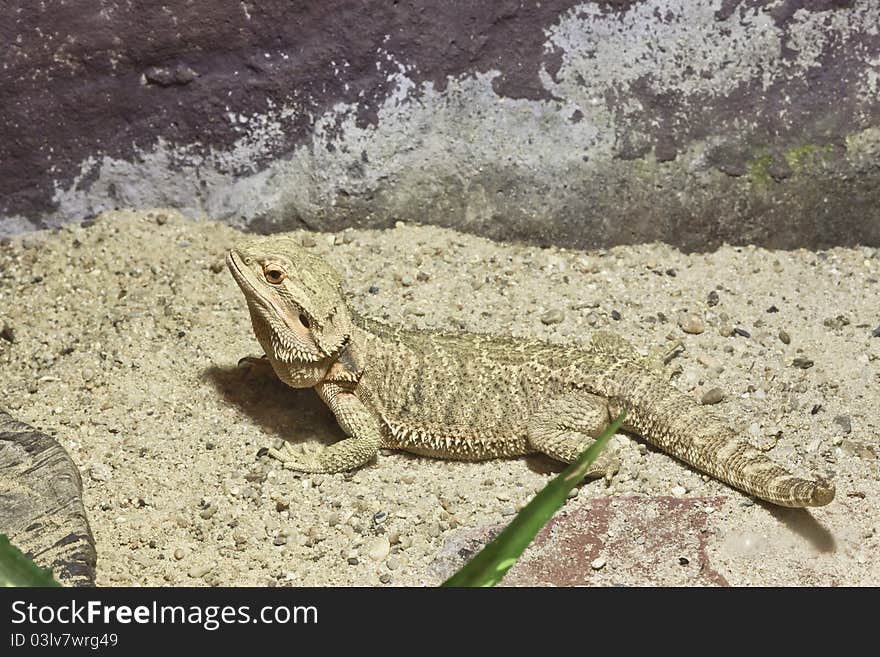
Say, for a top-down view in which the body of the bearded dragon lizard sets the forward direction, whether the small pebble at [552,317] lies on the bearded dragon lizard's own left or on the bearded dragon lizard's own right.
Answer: on the bearded dragon lizard's own right

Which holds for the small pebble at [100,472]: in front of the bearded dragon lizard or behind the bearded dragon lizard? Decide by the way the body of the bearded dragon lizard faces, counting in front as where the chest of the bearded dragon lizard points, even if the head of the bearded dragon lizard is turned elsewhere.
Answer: in front

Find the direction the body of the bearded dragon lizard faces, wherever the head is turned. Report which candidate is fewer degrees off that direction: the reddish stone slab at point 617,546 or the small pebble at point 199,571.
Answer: the small pebble

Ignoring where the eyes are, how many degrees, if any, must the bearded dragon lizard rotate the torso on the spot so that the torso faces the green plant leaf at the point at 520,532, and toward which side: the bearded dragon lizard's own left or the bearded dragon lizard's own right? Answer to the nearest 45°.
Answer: approximately 90° to the bearded dragon lizard's own left

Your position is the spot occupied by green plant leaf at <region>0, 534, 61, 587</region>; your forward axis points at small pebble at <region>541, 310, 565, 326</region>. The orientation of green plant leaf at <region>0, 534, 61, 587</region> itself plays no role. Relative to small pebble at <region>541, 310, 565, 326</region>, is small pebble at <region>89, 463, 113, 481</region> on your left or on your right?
left

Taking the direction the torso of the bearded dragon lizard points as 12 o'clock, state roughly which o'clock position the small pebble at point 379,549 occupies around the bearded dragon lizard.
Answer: The small pebble is roughly at 9 o'clock from the bearded dragon lizard.

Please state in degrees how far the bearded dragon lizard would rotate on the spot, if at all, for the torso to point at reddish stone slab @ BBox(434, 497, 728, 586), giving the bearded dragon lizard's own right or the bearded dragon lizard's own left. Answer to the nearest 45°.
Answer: approximately 135° to the bearded dragon lizard's own left

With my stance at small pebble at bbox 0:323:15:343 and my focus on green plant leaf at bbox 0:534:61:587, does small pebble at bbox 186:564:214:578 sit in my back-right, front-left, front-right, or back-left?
front-left

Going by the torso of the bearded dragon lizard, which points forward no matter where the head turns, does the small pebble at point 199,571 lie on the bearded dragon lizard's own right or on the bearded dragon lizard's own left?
on the bearded dragon lizard's own left

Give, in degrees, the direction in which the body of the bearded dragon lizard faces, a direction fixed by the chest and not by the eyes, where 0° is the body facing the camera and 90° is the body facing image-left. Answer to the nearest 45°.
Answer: approximately 90°

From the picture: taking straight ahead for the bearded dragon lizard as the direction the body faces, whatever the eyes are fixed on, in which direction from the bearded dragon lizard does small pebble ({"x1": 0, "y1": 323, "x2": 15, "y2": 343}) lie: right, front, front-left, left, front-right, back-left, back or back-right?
front

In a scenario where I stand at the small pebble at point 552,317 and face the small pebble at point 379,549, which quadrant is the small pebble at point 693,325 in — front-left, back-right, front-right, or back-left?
back-left

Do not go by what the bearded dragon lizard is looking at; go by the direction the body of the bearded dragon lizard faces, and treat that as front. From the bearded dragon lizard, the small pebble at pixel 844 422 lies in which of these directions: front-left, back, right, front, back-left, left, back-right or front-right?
back

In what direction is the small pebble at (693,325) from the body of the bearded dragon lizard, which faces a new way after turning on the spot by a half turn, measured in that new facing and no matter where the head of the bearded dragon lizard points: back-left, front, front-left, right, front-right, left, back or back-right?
front-left

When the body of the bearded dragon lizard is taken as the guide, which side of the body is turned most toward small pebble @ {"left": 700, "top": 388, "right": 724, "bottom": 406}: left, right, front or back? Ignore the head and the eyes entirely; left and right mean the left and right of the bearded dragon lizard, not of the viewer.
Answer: back
